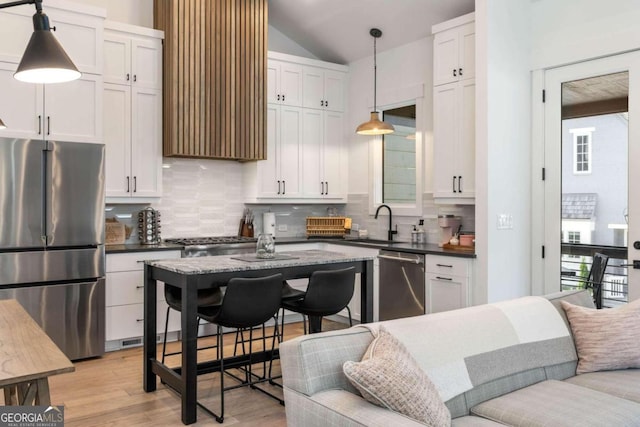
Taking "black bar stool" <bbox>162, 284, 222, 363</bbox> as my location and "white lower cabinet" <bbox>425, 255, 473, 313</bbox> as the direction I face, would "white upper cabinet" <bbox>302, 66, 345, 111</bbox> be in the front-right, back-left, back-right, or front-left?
front-left

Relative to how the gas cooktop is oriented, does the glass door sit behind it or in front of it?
in front

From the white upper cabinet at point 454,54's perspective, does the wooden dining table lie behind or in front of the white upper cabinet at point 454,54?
in front

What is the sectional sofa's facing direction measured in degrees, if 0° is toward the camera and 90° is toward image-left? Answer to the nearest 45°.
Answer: approximately 315°

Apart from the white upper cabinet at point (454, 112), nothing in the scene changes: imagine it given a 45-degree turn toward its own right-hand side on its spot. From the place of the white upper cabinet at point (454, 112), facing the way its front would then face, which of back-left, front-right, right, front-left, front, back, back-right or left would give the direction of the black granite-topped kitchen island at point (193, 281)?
front-left

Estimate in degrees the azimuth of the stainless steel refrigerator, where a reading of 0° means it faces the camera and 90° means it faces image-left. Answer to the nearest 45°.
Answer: approximately 0°

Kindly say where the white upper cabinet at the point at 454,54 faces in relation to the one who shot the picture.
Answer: facing the viewer and to the left of the viewer

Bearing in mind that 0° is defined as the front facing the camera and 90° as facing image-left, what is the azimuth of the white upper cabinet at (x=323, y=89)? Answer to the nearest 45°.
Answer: approximately 315°

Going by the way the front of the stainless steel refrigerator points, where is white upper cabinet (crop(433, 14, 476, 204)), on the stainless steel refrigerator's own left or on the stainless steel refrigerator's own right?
on the stainless steel refrigerator's own left

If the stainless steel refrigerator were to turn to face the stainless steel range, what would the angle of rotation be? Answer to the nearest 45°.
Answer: approximately 90° to its left
